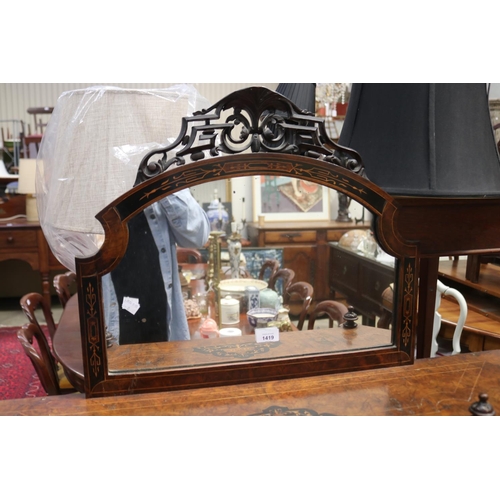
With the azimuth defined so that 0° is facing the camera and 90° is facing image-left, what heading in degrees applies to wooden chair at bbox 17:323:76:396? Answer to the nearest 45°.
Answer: approximately 270°

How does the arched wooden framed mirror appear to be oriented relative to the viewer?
toward the camera

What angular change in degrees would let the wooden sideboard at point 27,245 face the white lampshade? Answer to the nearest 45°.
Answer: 0° — it already faces it

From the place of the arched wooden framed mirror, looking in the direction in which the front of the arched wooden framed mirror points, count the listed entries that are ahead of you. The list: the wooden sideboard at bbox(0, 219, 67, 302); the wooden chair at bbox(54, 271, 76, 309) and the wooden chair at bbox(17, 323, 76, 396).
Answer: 0

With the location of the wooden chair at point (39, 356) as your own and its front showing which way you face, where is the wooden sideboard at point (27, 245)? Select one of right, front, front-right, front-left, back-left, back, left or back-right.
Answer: left

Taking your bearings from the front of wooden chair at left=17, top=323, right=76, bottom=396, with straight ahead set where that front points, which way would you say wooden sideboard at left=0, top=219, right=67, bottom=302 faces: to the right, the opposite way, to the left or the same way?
to the right

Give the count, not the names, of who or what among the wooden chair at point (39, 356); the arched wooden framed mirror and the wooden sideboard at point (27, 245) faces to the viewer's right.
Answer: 1

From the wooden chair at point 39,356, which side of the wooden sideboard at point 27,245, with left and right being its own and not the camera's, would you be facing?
front

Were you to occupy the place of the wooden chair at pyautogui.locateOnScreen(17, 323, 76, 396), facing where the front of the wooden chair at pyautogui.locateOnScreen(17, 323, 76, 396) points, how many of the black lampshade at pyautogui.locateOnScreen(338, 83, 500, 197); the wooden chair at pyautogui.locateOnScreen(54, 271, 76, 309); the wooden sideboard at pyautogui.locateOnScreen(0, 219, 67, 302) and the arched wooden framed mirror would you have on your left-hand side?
2

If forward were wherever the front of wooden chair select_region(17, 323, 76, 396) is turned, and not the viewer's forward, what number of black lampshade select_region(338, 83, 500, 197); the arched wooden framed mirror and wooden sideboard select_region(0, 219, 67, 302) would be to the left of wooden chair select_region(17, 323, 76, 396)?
1

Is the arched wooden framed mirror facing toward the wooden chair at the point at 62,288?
no

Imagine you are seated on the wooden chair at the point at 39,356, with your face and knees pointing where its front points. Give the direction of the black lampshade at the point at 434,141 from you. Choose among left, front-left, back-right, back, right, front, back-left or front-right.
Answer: front-right

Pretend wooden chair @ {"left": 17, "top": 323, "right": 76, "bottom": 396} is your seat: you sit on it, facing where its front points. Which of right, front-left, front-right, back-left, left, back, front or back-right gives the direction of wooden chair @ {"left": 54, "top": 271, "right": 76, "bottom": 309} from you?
left

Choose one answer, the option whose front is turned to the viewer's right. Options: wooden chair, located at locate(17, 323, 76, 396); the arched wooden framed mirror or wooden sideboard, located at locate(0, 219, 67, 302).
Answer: the wooden chair

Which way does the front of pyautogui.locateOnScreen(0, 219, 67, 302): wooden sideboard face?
toward the camera
